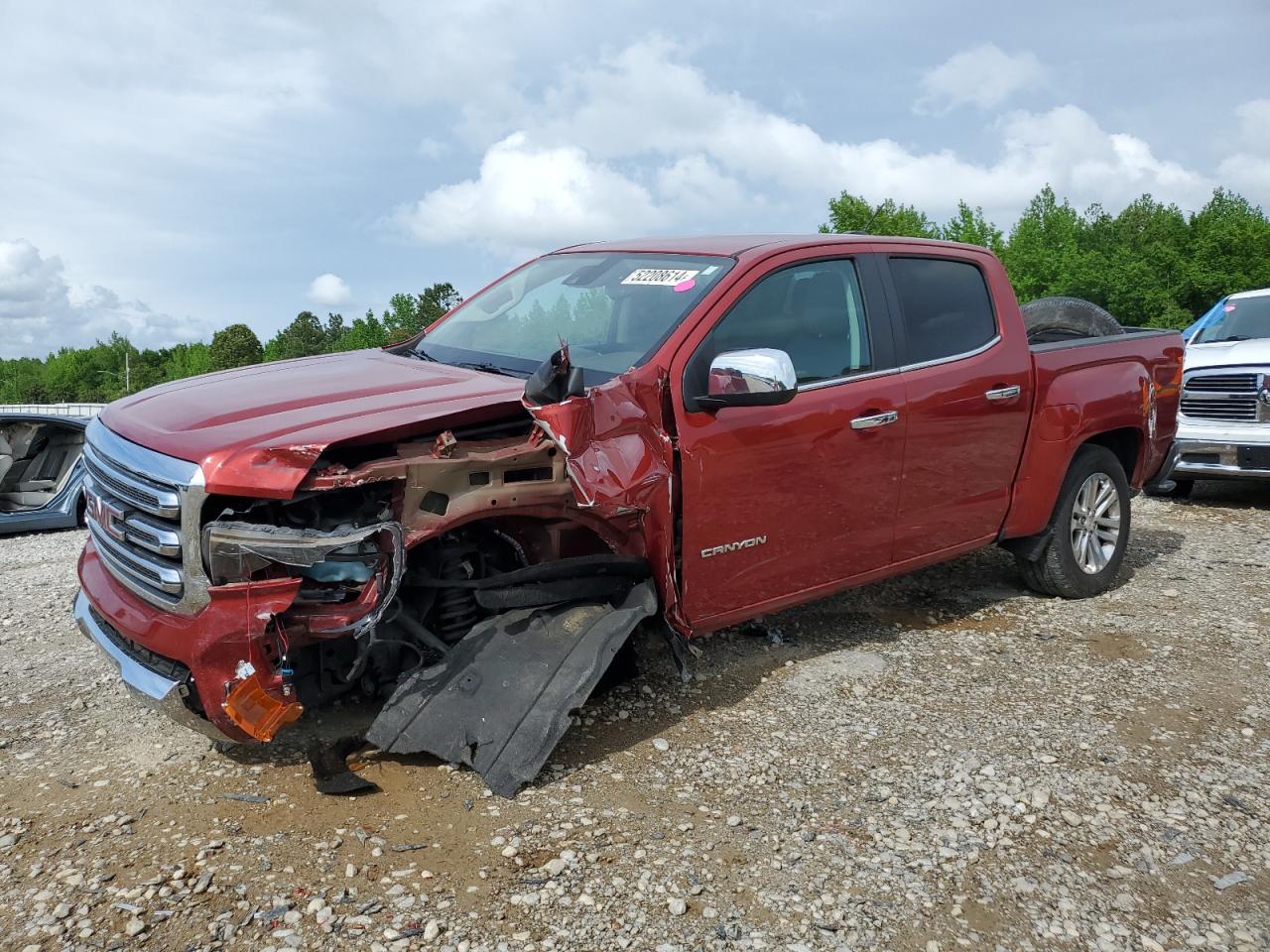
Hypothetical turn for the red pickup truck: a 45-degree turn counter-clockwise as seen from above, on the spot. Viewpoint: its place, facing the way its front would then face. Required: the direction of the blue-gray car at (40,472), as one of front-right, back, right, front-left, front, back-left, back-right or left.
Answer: back-right

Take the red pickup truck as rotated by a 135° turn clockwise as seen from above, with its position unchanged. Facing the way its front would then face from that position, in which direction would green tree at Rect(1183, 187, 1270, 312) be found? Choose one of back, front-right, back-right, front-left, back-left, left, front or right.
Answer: front-right

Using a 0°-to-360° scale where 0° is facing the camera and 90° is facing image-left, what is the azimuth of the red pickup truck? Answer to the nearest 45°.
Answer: approximately 45°

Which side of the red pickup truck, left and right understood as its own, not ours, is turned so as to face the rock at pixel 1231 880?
left
